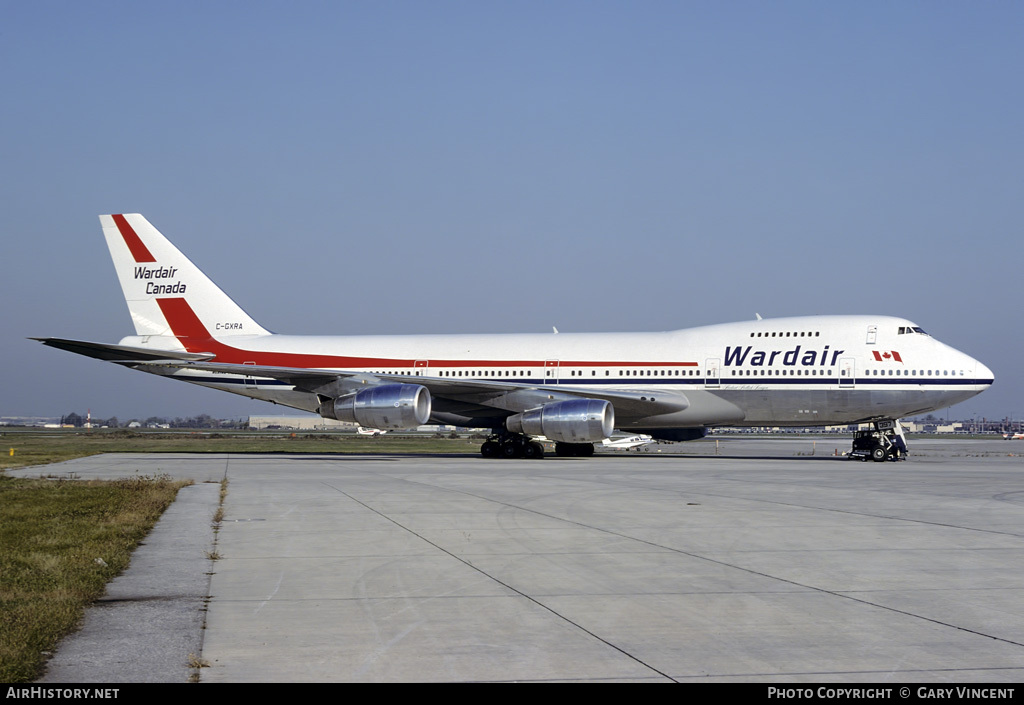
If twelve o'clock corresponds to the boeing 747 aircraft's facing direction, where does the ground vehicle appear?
The ground vehicle is roughly at 12 o'clock from the boeing 747 aircraft.

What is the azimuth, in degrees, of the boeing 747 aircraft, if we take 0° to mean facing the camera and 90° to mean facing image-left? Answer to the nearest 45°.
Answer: approximately 270°
